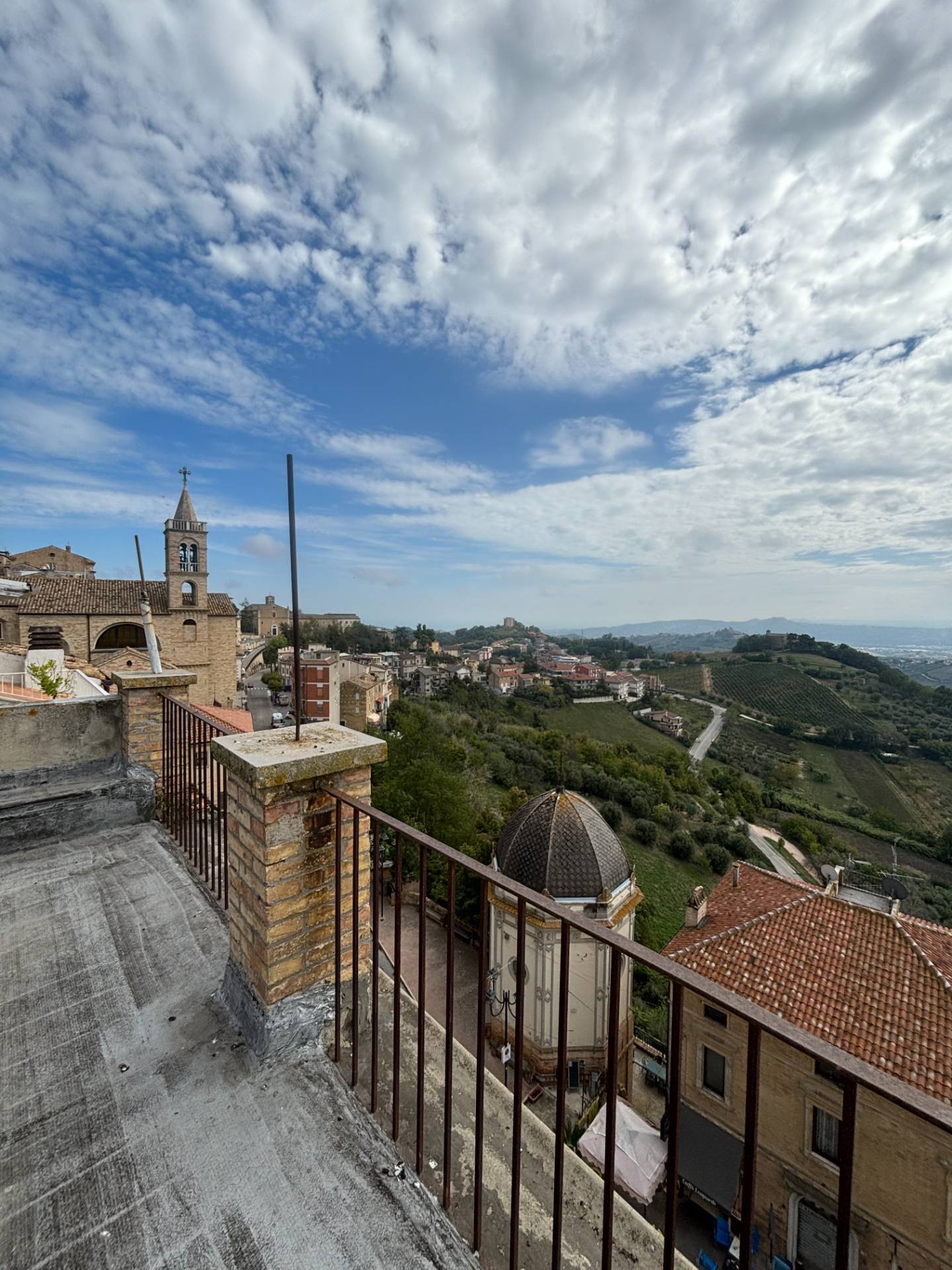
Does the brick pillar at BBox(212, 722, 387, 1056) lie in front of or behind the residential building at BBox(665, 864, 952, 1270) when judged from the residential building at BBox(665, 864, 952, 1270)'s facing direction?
in front

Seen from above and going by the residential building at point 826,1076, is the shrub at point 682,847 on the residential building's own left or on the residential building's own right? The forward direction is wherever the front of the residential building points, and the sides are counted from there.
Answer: on the residential building's own right

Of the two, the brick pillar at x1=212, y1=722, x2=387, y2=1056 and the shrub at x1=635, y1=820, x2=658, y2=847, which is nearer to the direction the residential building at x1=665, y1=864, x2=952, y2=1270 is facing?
the brick pillar

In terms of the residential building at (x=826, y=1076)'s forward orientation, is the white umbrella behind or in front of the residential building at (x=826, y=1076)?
in front

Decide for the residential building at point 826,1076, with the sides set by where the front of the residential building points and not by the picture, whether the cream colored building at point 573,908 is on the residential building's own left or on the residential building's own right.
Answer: on the residential building's own right

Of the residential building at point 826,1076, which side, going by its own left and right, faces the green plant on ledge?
front

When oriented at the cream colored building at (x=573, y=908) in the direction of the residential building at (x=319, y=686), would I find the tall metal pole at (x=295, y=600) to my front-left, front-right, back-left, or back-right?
back-left

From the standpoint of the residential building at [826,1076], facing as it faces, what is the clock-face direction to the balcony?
The balcony is roughly at 11 o'clock from the residential building.

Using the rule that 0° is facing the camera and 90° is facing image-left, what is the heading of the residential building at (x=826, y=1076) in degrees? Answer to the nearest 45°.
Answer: approximately 45°

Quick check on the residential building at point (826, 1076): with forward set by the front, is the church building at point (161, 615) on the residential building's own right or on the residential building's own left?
on the residential building's own right

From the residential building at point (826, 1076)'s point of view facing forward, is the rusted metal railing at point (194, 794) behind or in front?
in front

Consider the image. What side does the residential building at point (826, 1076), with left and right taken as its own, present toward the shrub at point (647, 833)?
right

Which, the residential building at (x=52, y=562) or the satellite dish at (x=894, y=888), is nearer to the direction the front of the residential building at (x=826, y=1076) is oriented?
the residential building
